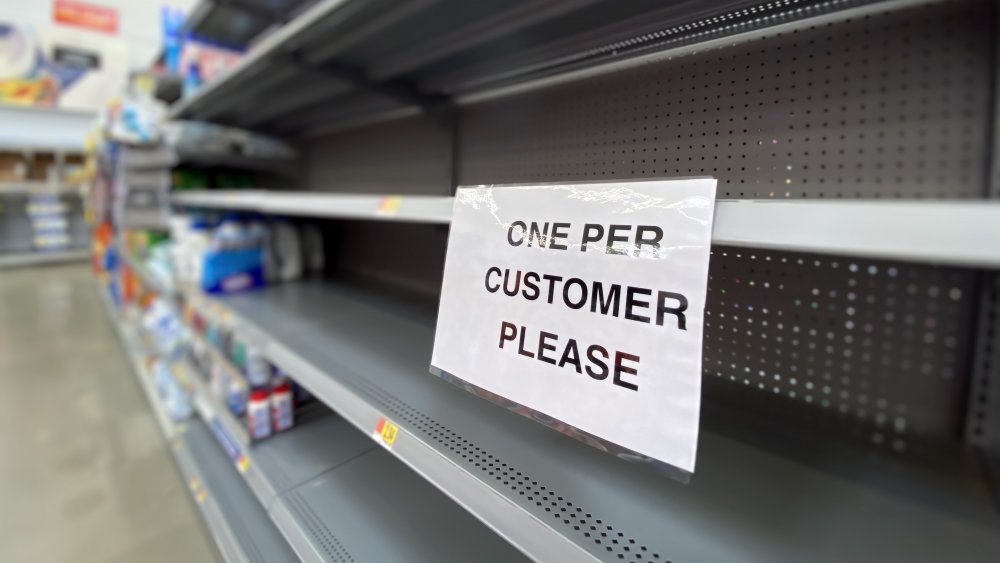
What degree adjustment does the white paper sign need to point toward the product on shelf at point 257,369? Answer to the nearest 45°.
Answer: approximately 90° to its right

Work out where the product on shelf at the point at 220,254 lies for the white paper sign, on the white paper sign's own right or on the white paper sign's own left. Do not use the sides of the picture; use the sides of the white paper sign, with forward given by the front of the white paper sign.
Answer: on the white paper sign's own right

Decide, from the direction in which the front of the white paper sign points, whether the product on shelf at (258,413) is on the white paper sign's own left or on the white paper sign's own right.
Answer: on the white paper sign's own right

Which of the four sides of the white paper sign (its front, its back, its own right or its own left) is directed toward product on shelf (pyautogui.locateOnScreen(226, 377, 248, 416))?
right
